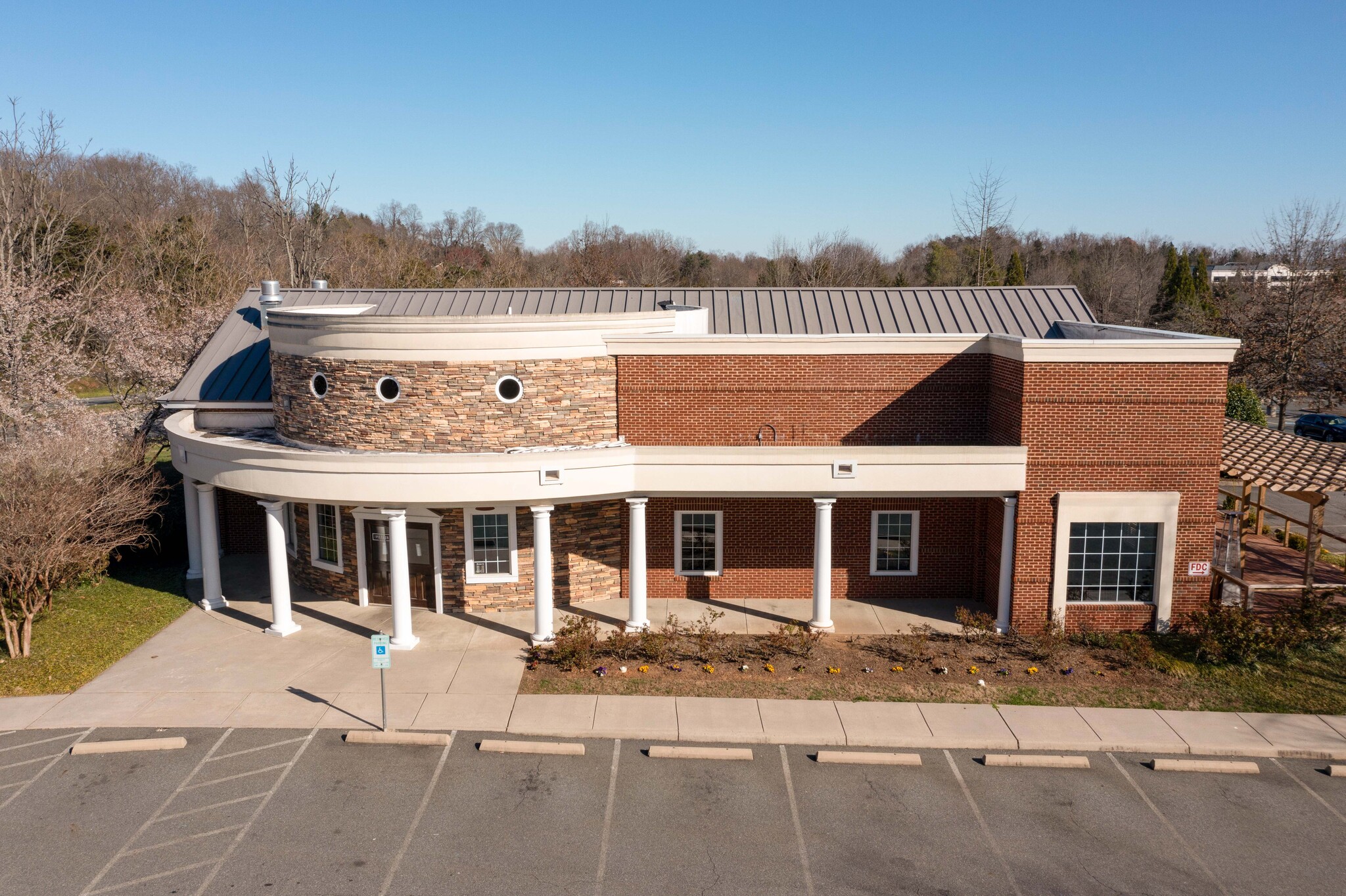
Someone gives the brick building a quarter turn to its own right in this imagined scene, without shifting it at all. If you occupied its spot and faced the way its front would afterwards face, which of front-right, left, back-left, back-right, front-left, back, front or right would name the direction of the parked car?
back-right

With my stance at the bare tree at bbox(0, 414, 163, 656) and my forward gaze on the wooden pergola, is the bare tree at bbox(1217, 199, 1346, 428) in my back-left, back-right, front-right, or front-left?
front-left

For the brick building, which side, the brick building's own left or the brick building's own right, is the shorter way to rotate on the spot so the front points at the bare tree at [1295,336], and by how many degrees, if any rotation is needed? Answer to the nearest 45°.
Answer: approximately 135° to the brick building's own left

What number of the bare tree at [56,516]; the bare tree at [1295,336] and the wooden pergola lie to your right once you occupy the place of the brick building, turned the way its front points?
1

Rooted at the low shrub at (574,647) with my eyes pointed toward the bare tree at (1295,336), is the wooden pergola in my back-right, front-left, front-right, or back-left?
front-right

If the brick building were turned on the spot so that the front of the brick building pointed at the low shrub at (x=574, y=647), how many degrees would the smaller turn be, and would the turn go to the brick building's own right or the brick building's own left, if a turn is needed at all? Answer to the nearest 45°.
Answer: approximately 45° to the brick building's own right

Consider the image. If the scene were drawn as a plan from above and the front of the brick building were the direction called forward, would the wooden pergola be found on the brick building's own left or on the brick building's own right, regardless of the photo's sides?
on the brick building's own left

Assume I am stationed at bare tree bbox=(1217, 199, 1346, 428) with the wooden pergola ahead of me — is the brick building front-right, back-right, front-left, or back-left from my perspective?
front-right

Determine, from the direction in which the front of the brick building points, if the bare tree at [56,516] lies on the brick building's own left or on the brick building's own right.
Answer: on the brick building's own right

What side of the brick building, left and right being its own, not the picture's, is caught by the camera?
front

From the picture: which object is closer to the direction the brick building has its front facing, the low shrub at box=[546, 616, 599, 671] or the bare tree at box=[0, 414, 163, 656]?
the low shrub
